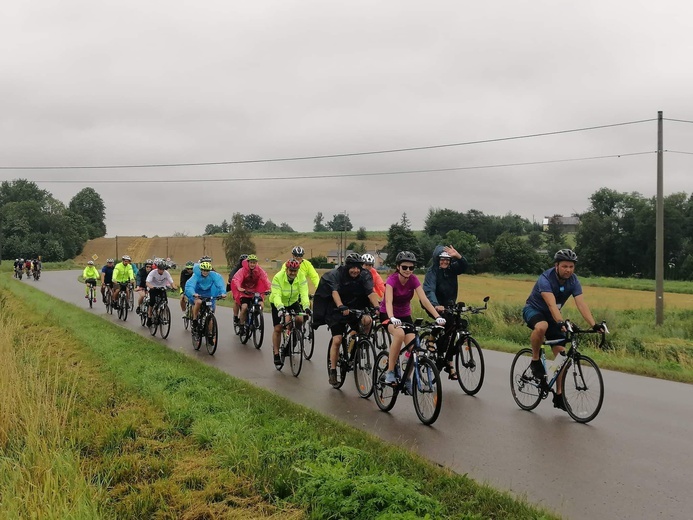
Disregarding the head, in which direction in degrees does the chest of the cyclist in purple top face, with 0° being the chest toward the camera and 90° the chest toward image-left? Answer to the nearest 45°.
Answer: approximately 315°

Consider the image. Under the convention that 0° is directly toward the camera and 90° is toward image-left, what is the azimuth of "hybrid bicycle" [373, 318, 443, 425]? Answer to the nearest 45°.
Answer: approximately 315°

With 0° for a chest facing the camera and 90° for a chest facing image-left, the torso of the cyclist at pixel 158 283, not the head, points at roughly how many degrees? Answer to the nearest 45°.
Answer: approximately 315°

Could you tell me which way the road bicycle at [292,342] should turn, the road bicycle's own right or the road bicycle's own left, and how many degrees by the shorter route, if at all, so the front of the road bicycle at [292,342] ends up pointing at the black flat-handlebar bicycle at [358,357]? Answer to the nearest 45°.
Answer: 0° — it already faces it

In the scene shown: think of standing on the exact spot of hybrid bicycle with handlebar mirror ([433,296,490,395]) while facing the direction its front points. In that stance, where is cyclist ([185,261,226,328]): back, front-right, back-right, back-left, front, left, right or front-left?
back

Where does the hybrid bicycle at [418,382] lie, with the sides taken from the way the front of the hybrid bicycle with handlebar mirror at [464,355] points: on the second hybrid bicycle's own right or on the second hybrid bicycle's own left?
on the second hybrid bicycle's own right

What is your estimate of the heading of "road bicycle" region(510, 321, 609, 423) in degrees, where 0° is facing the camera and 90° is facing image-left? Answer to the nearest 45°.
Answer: approximately 315°

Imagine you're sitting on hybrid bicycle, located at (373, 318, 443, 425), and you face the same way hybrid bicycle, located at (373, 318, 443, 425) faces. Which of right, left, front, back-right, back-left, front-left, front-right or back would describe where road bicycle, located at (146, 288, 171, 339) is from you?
back
